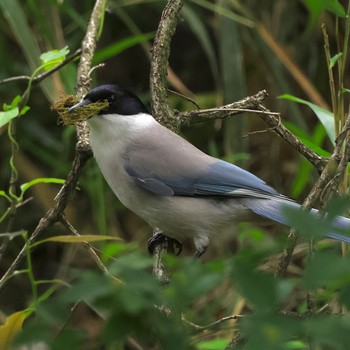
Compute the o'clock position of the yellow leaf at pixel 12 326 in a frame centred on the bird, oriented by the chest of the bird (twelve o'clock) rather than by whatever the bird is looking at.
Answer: The yellow leaf is roughly at 10 o'clock from the bird.

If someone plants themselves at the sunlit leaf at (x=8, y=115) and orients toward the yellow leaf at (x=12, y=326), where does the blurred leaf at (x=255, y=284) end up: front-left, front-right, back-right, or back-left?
front-left

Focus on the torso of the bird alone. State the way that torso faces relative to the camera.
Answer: to the viewer's left

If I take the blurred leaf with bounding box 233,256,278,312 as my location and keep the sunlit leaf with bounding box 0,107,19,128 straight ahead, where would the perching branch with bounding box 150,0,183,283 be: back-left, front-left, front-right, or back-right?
front-right

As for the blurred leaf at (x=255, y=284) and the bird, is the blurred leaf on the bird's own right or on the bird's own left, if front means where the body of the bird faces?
on the bird's own left

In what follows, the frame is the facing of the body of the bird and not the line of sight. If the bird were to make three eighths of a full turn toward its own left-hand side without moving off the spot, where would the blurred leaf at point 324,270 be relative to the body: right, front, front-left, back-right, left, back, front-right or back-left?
front-right
